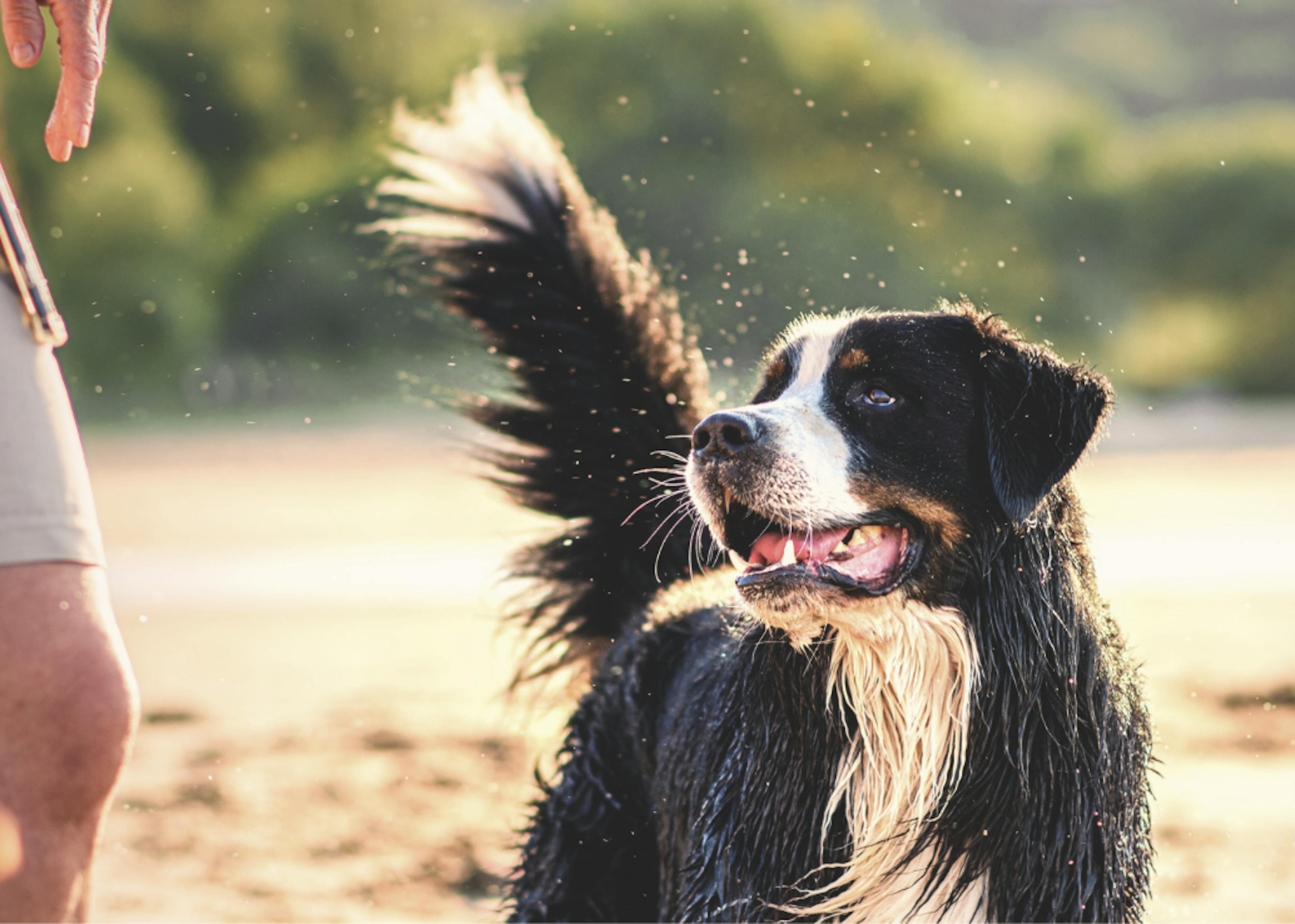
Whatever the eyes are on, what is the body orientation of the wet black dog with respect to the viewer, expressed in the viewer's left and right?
facing the viewer and to the right of the viewer
